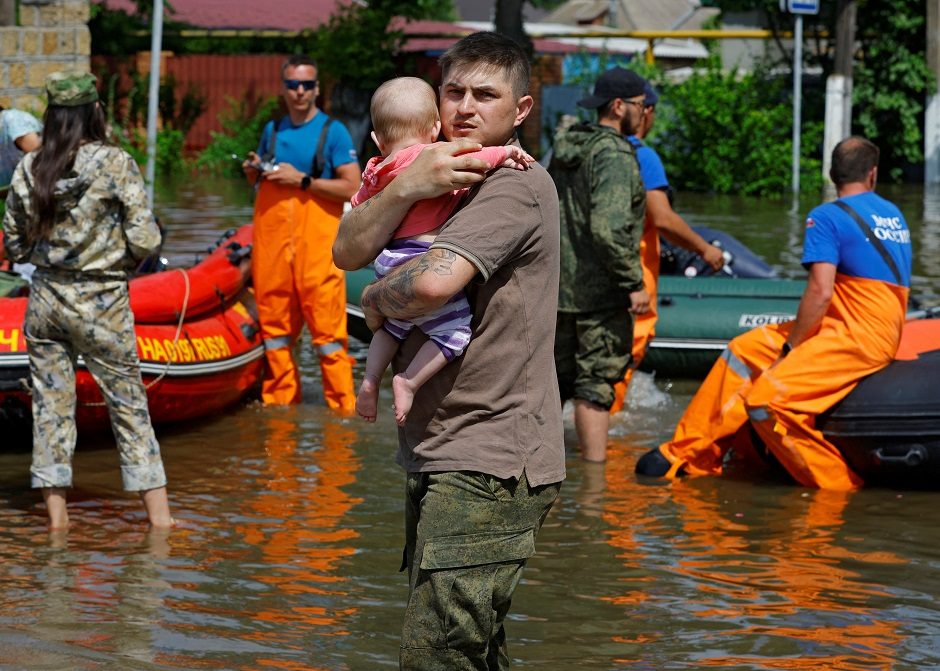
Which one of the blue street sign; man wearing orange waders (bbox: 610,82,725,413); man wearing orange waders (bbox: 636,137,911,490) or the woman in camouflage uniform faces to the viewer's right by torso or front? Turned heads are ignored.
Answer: man wearing orange waders (bbox: 610,82,725,413)

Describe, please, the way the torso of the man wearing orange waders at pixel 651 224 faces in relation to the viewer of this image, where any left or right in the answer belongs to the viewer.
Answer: facing to the right of the viewer

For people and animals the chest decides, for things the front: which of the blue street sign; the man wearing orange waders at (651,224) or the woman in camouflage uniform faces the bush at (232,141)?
the woman in camouflage uniform

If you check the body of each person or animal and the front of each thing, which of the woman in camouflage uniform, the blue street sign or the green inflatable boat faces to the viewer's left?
the green inflatable boat

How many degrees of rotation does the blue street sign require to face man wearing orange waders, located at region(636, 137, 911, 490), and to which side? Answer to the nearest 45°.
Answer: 0° — it already faces them

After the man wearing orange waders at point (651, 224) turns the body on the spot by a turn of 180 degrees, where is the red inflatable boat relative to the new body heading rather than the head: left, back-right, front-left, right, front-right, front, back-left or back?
front

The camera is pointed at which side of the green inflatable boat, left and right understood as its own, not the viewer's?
left

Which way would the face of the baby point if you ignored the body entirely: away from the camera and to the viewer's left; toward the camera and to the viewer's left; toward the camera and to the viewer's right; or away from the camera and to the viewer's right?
away from the camera and to the viewer's right

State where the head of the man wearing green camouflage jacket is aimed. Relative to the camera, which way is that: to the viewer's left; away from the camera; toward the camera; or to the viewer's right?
to the viewer's right

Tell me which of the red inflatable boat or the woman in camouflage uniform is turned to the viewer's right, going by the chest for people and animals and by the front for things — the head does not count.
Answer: the red inflatable boat

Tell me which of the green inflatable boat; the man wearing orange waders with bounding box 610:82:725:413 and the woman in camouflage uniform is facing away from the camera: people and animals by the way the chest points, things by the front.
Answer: the woman in camouflage uniform

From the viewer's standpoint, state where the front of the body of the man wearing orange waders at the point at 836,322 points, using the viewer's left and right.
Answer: facing away from the viewer and to the left of the viewer

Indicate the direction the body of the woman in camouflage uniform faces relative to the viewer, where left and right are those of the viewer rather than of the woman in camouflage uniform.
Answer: facing away from the viewer

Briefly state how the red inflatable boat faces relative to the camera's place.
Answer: facing to the right of the viewer
